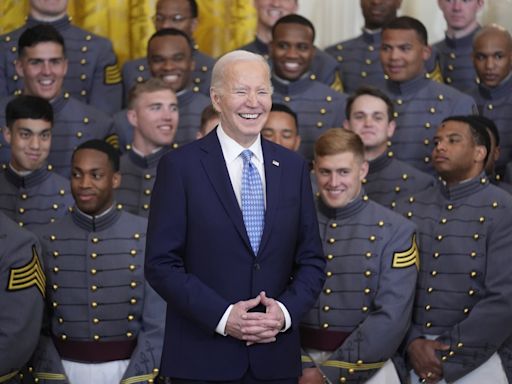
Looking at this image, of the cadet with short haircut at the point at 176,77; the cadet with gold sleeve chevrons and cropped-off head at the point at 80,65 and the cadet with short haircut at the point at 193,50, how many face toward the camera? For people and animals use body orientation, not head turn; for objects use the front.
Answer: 3

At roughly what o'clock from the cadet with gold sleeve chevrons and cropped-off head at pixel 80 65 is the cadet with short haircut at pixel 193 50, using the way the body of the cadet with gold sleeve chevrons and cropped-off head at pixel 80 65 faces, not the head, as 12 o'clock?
the cadet with short haircut at pixel 193 50 is roughly at 9 o'clock from the cadet with gold sleeve chevrons and cropped-off head at pixel 80 65.

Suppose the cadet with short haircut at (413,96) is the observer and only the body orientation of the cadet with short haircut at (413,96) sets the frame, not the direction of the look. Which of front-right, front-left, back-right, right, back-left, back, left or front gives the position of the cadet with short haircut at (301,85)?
front-right

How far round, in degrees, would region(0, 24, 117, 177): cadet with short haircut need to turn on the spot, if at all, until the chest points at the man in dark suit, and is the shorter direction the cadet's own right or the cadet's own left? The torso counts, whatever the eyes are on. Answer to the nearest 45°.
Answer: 0° — they already face them

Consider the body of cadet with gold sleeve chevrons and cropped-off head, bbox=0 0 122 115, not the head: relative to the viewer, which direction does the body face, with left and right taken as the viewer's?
facing the viewer

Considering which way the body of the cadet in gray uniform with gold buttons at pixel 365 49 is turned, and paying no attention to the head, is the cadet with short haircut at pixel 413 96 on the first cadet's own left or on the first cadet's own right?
on the first cadet's own left

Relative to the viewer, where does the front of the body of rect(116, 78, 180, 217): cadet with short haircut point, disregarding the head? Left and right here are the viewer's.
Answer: facing the viewer and to the right of the viewer

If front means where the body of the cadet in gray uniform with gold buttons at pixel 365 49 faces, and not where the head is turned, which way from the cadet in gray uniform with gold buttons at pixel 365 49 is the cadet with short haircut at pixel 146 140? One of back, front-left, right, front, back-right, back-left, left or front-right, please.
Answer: front

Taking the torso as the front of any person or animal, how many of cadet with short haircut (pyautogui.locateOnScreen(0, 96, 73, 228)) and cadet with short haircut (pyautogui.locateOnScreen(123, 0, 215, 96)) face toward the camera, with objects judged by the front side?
2

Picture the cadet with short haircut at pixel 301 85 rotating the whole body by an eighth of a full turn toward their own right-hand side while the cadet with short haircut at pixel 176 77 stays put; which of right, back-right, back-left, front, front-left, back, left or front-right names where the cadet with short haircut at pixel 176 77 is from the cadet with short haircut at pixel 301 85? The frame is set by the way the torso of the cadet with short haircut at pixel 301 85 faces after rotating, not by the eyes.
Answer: front-right

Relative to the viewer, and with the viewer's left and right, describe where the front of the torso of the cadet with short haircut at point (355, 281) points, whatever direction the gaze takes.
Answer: facing the viewer and to the left of the viewer

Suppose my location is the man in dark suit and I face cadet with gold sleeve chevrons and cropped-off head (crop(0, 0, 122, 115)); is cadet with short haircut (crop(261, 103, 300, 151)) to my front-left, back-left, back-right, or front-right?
front-right
